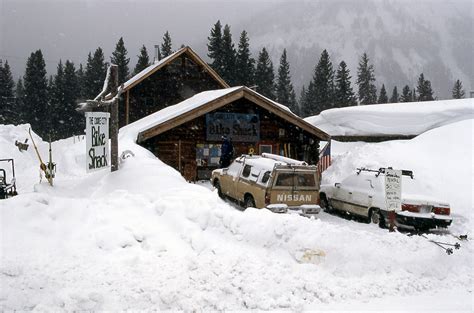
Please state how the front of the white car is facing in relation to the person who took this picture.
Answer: facing away from the viewer and to the left of the viewer

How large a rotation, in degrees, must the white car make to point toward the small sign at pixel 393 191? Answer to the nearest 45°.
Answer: approximately 135° to its left

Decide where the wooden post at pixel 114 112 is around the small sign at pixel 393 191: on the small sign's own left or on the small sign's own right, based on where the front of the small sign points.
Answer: on the small sign's own right

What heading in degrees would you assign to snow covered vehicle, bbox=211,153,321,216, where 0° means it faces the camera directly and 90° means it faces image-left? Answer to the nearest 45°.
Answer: approximately 135°

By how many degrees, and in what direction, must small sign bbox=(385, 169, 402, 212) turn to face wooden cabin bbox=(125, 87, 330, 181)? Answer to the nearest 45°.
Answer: approximately 135° to its right

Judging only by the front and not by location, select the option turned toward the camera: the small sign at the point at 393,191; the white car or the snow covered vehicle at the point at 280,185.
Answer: the small sign

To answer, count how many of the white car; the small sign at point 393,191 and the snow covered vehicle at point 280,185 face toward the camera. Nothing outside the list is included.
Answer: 1

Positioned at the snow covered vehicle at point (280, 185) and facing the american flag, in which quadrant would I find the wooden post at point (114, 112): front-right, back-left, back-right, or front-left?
back-left

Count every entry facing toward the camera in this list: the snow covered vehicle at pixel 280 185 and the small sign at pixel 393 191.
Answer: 1

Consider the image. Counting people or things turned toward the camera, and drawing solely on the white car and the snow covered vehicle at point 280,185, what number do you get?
0

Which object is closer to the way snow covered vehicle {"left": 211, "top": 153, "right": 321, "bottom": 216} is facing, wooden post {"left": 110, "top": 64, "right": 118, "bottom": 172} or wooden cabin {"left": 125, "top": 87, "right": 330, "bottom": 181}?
the wooden cabin

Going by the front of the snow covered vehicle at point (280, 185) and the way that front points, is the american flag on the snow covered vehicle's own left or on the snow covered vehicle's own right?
on the snow covered vehicle's own right

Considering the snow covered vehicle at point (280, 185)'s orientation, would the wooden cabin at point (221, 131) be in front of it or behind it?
in front

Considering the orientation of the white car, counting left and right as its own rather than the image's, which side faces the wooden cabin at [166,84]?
front

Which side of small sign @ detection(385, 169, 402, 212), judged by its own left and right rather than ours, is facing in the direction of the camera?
front
